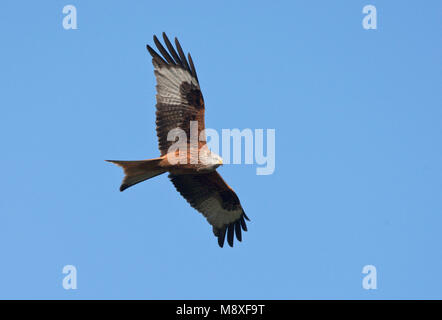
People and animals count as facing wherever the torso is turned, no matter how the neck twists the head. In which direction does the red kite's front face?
to the viewer's right
